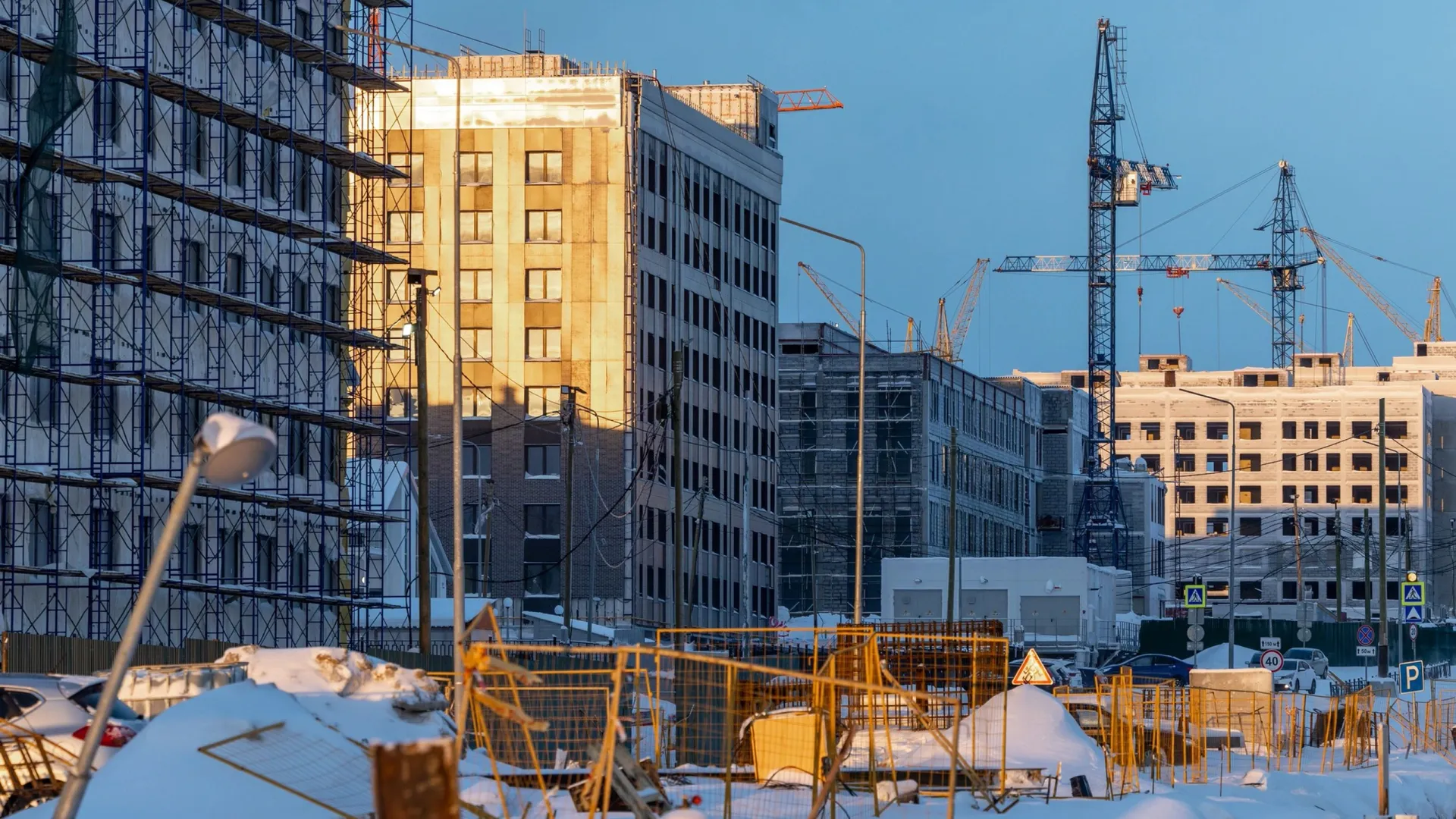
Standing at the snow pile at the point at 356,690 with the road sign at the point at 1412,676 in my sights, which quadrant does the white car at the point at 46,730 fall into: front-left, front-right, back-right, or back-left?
back-left

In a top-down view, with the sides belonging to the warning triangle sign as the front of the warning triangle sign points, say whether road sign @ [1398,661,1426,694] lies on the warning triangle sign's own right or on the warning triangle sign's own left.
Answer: on the warning triangle sign's own left

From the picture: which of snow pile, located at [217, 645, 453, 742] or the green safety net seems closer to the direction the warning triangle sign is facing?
the snow pile

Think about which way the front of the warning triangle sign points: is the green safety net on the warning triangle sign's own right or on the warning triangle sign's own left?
on the warning triangle sign's own right

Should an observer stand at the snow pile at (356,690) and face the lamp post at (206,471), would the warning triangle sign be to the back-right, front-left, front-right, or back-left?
back-left

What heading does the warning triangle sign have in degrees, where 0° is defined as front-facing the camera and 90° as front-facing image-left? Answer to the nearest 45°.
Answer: approximately 0°

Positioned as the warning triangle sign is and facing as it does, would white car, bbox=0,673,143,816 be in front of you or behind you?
in front

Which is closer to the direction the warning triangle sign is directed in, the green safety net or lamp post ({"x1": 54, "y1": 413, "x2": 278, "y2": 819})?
the lamp post

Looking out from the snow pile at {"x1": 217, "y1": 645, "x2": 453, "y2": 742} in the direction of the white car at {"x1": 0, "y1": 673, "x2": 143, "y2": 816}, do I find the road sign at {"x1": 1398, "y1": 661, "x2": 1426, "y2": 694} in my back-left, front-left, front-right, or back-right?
back-right

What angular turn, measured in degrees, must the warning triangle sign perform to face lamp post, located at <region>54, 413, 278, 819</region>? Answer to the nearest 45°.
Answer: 0° — it already faces it

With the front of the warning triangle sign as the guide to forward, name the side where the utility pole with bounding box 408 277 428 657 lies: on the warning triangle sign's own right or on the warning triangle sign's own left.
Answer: on the warning triangle sign's own right
